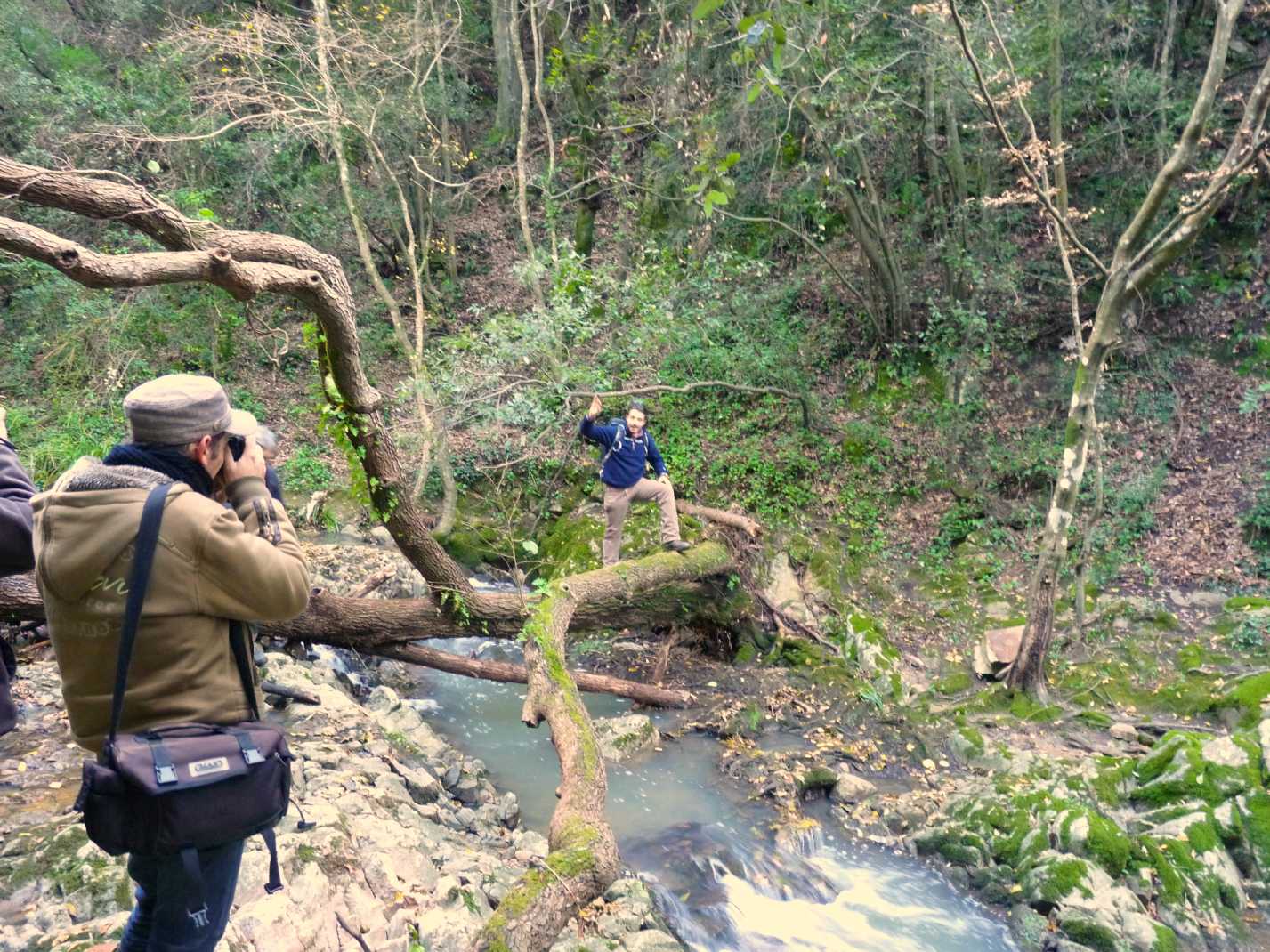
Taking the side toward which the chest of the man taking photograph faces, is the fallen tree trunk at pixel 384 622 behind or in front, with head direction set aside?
in front

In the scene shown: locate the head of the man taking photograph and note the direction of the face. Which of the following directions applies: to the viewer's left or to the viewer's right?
to the viewer's right

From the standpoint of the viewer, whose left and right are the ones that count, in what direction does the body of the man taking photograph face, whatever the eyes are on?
facing away from the viewer and to the right of the viewer

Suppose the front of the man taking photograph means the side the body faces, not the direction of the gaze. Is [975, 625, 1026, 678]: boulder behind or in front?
in front

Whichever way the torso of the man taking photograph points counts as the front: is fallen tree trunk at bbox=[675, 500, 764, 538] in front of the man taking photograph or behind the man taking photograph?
in front
